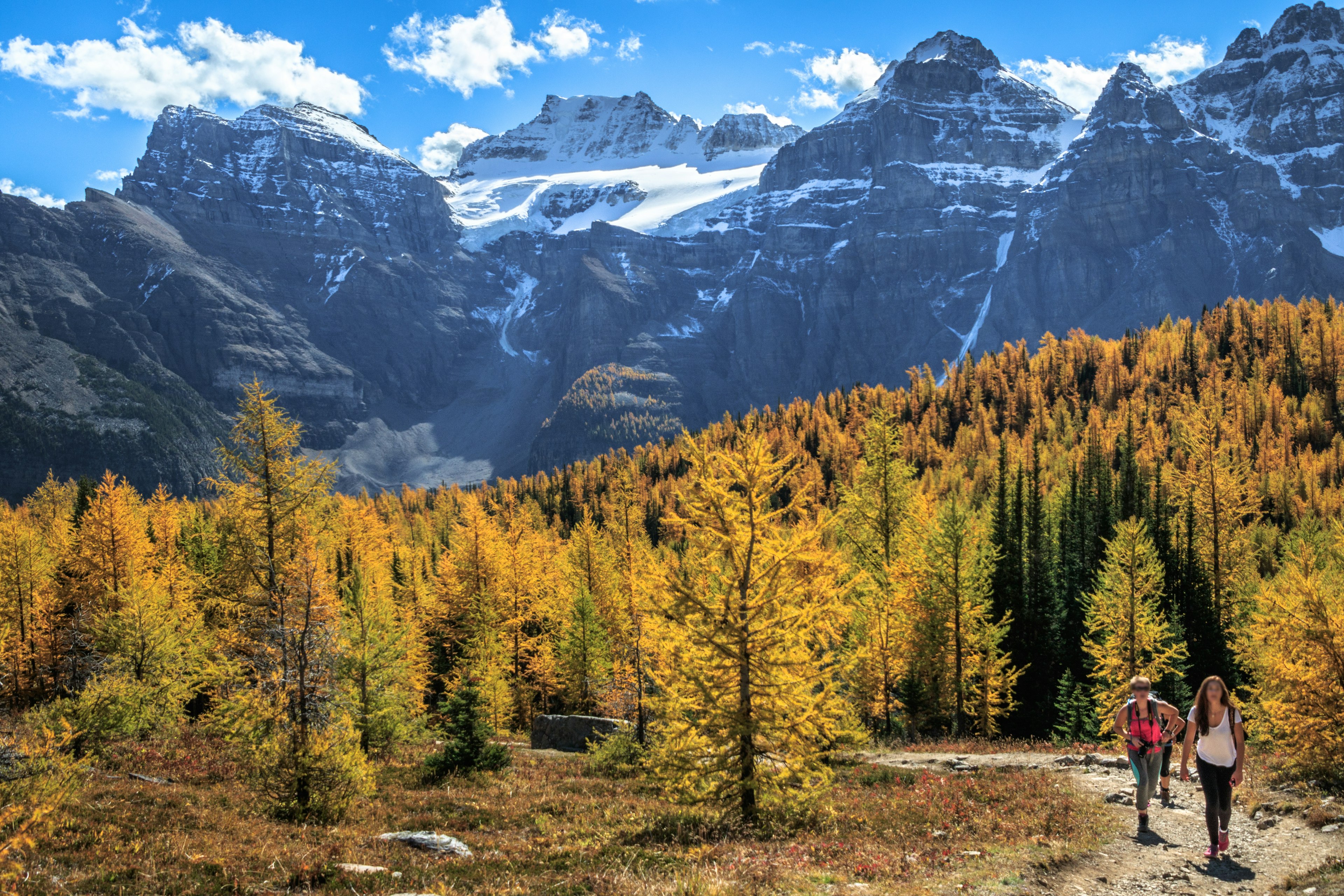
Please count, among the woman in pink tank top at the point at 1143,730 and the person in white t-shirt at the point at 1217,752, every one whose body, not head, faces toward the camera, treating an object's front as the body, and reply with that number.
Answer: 2

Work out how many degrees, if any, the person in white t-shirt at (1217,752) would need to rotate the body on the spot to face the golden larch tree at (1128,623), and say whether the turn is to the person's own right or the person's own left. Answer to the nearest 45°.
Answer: approximately 180°

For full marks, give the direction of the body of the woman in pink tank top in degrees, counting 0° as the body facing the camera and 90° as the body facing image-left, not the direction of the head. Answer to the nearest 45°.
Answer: approximately 0°

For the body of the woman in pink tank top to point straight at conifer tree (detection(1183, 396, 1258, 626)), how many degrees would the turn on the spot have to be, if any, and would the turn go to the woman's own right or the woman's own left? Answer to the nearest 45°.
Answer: approximately 180°

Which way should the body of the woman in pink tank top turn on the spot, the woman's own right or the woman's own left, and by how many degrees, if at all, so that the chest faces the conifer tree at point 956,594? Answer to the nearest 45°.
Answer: approximately 180°

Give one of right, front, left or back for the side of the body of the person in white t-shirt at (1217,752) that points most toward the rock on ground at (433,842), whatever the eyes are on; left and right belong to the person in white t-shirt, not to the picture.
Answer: right
